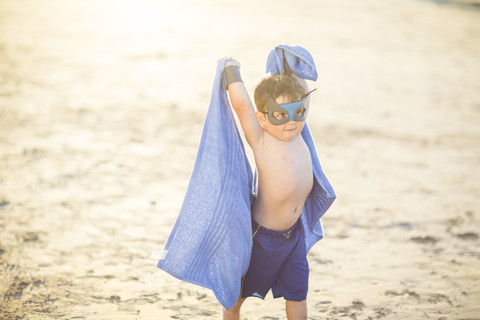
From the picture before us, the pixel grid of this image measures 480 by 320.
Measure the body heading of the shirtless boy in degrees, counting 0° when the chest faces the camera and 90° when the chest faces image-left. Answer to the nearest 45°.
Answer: approximately 315°

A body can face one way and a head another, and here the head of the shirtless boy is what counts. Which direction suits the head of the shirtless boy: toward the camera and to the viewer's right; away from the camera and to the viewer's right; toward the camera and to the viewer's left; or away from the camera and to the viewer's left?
toward the camera and to the viewer's right
